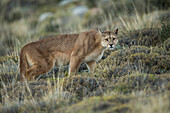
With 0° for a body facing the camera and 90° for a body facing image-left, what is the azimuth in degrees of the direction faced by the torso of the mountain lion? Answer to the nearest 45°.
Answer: approximately 270°
